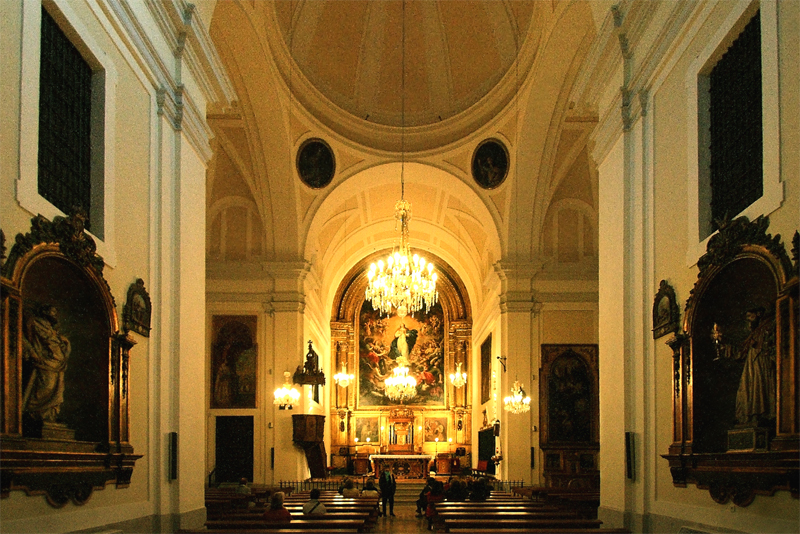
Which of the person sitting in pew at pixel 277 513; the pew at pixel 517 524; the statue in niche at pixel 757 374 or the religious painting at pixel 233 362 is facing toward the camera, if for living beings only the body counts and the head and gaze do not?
the religious painting

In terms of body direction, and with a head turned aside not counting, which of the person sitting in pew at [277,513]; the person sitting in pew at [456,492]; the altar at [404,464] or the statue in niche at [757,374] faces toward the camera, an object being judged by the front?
the altar

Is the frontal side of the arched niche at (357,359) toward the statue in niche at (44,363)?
yes

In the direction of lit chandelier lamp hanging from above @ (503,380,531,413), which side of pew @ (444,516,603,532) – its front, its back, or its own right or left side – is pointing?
front

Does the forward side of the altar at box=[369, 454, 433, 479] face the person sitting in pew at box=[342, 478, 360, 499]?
yes

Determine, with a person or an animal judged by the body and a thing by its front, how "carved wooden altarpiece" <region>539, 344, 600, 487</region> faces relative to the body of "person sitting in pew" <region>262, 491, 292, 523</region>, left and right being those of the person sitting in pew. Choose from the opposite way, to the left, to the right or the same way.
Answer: the opposite way

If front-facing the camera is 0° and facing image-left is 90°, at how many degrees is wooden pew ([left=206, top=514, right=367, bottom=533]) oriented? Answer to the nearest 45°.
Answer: approximately 180°

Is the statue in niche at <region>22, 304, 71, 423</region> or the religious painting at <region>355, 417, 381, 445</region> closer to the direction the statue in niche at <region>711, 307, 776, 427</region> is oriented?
the statue in niche

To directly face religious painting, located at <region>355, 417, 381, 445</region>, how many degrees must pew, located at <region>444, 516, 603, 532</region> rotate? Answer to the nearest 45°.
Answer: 0° — it already faces it

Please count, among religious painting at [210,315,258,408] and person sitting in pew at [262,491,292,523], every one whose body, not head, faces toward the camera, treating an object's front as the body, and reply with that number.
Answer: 1

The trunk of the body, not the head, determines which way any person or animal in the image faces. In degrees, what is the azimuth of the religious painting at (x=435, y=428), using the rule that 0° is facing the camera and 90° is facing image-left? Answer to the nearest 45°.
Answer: approximately 0°

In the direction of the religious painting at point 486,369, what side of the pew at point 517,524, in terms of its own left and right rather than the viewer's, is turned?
front
